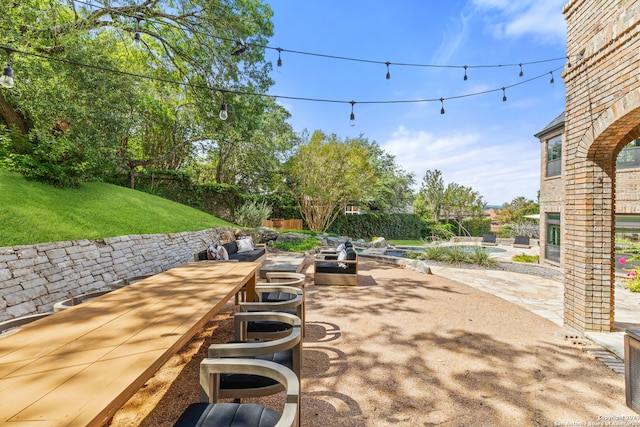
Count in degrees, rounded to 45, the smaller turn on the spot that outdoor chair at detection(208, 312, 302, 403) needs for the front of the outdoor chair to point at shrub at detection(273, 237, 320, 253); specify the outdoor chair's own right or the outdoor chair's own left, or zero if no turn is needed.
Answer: approximately 90° to the outdoor chair's own right

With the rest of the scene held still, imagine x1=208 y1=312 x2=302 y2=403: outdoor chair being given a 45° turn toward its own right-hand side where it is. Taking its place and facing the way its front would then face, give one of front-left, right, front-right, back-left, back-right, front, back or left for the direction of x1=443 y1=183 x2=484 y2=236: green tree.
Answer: right

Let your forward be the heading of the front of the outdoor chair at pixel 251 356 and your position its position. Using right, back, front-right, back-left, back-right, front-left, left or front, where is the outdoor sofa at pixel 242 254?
right

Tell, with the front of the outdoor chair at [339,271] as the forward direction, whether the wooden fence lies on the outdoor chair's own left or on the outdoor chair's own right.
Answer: on the outdoor chair's own right

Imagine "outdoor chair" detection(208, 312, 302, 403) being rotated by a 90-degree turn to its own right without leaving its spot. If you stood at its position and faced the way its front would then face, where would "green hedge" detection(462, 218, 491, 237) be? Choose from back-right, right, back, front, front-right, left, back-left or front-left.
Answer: front-right

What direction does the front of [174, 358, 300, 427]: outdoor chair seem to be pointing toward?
to the viewer's left

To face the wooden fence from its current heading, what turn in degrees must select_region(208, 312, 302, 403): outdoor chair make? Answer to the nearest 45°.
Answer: approximately 90° to its right

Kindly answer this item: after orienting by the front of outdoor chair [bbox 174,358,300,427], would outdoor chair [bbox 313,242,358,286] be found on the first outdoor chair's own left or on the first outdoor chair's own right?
on the first outdoor chair's own right

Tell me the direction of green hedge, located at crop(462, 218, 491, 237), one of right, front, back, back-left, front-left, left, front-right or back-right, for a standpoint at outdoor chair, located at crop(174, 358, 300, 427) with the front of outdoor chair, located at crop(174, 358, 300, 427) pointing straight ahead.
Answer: back-right

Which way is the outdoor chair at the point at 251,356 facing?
to the viewer's left
